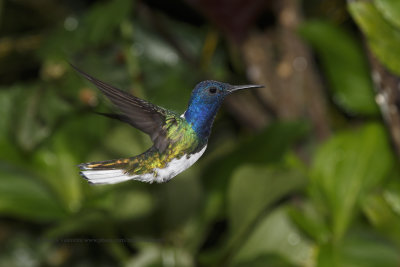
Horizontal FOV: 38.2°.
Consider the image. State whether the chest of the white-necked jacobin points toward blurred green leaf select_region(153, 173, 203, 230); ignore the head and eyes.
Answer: no

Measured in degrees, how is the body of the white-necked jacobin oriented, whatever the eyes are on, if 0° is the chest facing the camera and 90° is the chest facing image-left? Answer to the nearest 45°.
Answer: approximately 270°

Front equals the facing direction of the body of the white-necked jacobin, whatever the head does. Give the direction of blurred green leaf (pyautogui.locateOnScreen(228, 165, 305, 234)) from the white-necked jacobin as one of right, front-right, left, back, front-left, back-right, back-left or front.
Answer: left

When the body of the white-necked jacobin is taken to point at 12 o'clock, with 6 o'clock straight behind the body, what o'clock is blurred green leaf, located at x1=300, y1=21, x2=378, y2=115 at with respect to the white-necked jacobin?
The blurred green leaf is roughly at 10 o'clock from the white-necked jacobin.

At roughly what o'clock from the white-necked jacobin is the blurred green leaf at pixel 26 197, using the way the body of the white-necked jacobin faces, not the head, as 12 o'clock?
The blurred green leaf is roughly at 8 o'clock from the white-necked jacobin.
